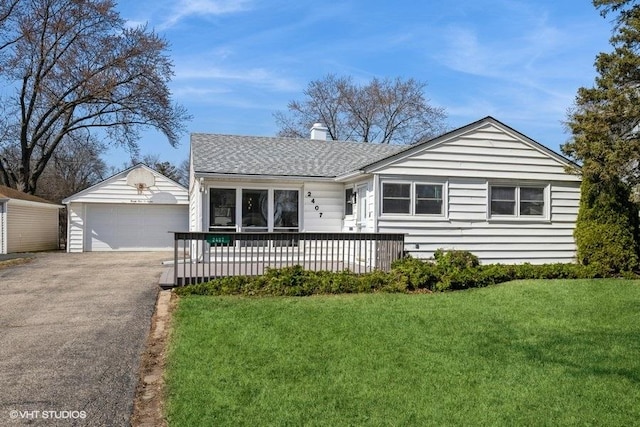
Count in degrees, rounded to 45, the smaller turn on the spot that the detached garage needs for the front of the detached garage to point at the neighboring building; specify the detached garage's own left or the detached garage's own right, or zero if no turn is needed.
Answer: approximately 90° to the detached garage's own right

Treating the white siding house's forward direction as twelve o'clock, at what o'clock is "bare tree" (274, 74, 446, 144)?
The bare tree is roughly at 6 o'clock from the white siding house.

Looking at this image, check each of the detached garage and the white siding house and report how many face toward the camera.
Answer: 2

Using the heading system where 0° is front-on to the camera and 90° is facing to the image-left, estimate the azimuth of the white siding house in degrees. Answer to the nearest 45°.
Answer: approximately 0°

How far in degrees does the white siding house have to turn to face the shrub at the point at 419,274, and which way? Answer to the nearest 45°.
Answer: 0° — it already faces it

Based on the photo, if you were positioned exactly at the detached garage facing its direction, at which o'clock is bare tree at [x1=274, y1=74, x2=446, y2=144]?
The bare tree is roughly at 8 o'clock from the detached garage.

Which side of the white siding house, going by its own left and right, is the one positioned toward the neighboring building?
right

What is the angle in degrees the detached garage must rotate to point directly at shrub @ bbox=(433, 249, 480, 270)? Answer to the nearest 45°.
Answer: approximately 45° to its left

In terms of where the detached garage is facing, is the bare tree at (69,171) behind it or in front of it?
behind

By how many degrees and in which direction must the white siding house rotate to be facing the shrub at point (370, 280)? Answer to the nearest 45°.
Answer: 0° — it already faces it

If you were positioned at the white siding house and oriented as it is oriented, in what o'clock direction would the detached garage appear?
The detached garage is roughly at 4 o'clock from the white siding house.
